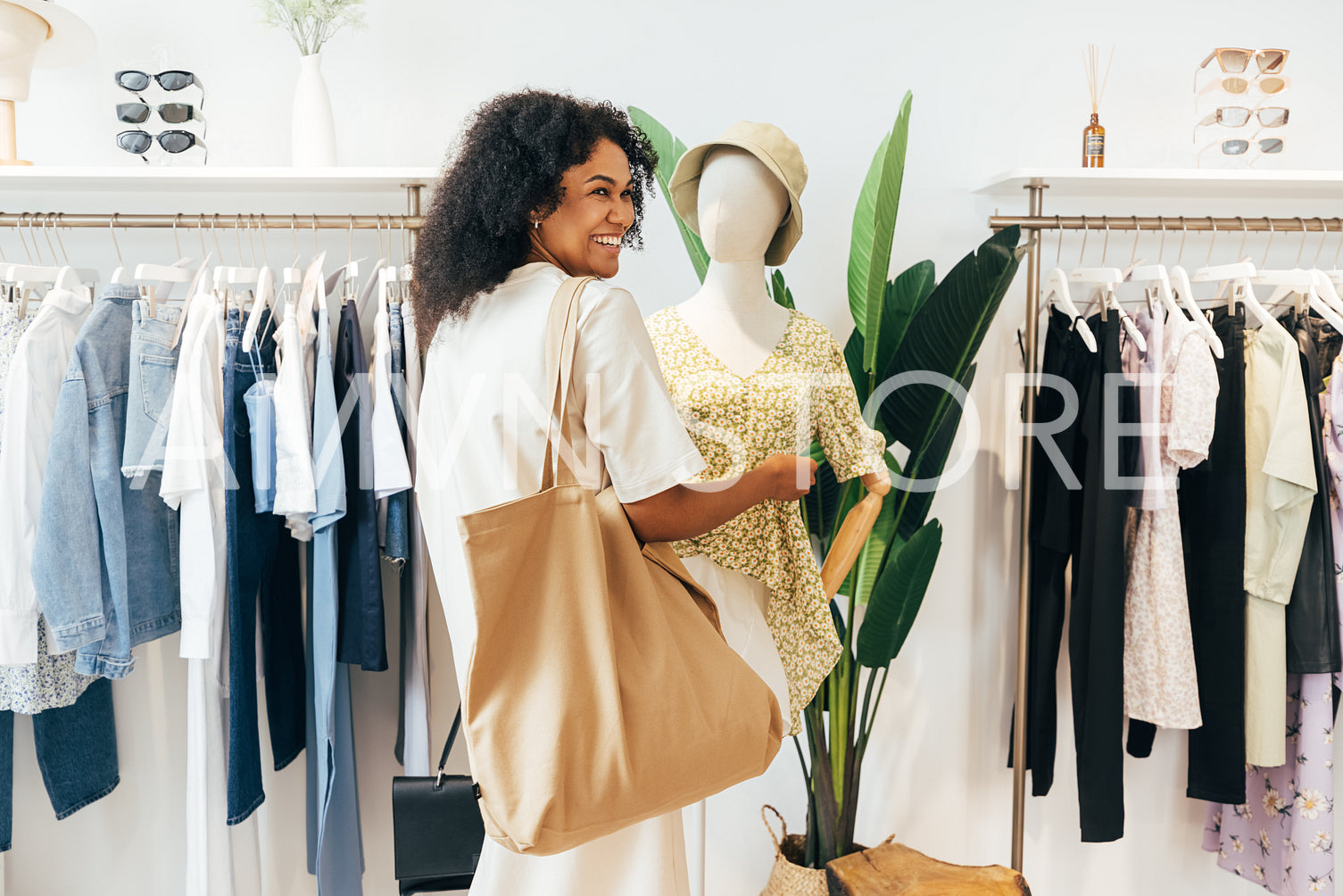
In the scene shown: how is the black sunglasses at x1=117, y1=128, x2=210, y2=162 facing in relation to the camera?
toward the camera

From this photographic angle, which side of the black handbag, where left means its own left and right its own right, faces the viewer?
front

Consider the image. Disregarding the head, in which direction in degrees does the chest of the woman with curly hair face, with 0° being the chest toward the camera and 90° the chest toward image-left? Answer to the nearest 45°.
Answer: approximately 225°

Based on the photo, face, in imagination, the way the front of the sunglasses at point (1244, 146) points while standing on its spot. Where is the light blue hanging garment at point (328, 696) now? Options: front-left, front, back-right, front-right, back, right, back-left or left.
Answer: front-right

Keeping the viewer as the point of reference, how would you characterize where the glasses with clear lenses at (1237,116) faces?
facing the viewer and to the right of the viewer

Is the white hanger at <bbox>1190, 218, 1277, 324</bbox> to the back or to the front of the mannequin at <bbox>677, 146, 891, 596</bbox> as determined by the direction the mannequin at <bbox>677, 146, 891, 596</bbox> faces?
to the back

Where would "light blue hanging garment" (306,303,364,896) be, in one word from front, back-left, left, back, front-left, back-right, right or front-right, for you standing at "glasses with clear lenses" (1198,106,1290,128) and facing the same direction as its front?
right

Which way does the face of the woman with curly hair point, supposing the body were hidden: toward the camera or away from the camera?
toward the camera

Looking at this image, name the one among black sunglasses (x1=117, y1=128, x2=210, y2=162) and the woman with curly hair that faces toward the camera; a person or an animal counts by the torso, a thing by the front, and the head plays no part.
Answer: the black sunglasses

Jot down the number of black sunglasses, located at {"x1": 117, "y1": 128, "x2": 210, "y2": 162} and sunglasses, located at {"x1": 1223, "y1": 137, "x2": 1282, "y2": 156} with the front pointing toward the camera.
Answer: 2

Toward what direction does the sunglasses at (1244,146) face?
toward the camera
